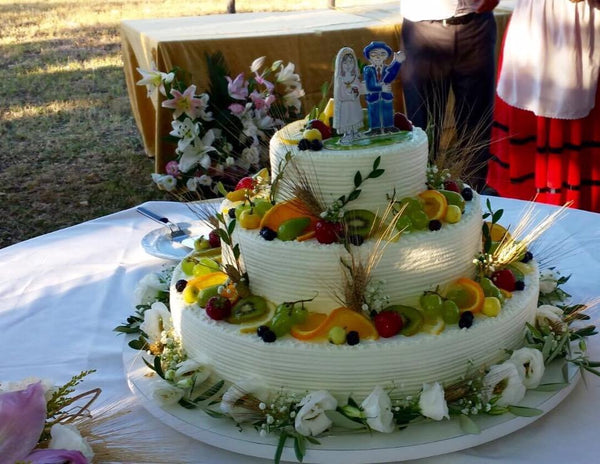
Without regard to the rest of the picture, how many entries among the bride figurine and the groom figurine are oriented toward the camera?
2

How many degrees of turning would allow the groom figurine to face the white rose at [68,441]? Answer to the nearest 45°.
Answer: approximately 45° to its right

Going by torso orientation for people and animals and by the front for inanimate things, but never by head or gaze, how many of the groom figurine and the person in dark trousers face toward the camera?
2

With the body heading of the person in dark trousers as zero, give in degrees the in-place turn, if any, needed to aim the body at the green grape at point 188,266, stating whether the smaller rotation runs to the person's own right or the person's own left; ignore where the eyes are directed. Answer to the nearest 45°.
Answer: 0° — they already face it

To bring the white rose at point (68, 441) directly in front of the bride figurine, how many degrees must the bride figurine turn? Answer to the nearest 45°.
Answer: approximately 45° to its right

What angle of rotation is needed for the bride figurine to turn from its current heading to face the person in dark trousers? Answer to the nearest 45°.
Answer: approximately 180°
